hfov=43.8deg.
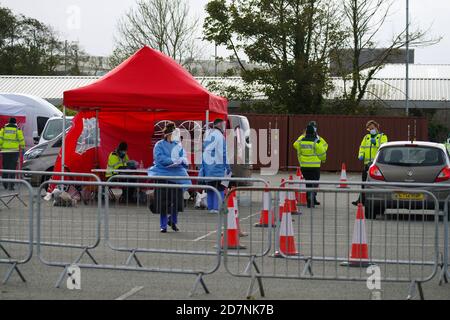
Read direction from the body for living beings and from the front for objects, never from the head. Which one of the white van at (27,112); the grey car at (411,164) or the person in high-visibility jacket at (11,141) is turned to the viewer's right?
the white van

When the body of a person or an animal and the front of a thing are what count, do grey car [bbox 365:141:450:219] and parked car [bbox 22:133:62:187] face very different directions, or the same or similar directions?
very different directions

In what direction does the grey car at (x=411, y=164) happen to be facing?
away from the camera

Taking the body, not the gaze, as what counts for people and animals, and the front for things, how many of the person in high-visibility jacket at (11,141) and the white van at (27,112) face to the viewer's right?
1

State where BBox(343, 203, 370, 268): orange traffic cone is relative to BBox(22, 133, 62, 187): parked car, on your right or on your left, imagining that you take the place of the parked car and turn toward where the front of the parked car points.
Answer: on your left

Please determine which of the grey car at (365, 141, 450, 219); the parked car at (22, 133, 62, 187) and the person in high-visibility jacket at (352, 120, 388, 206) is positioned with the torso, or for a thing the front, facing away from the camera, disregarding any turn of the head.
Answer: the grey car

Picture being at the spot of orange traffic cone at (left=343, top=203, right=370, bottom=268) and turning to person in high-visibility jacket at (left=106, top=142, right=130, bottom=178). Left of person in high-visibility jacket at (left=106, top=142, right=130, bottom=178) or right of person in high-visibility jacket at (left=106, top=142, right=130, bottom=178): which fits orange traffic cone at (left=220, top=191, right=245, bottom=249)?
left

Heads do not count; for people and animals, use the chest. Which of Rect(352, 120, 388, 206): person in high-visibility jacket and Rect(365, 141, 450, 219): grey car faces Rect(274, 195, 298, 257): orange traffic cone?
the person in high-visibility jacket

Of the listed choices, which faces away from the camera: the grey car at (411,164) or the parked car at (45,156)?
the grey car

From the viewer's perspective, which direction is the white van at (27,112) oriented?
to the viewer's right

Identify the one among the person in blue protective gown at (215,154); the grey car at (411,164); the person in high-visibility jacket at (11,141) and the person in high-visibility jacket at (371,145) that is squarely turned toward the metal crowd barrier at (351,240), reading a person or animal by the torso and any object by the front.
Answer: the person in high-visibility jacket at (371,145)
